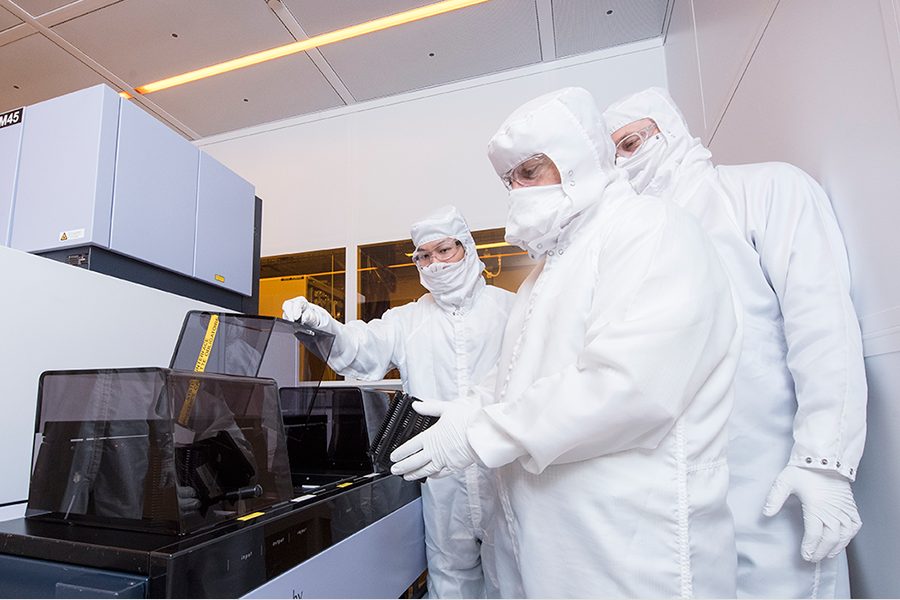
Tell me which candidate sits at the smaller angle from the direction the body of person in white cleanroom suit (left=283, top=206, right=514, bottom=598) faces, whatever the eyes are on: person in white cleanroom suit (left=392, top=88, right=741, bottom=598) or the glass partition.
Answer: the person in white cleanroom suit

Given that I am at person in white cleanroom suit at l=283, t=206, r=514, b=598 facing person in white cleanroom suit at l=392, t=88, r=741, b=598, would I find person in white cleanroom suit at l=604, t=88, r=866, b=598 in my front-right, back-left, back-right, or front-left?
front-left

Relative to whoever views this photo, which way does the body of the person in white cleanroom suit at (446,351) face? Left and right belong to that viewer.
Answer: facing the viewer

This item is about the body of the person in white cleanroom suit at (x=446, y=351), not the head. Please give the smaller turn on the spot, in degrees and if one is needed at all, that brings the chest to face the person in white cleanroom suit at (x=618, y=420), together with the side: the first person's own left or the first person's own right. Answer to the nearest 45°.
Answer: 0° — they already face them

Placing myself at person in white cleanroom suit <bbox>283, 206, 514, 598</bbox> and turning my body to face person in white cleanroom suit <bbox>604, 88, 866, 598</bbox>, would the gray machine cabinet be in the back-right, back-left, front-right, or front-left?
back-right

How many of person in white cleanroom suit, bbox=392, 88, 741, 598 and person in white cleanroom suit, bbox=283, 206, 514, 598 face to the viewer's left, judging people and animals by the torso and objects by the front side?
1

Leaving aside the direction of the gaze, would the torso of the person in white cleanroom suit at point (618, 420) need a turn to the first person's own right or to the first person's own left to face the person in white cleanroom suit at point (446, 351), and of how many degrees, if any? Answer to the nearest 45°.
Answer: approximately 45° to the first person's own right

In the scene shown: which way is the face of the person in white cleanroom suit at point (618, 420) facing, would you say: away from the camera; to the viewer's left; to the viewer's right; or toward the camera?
to the viewer's left

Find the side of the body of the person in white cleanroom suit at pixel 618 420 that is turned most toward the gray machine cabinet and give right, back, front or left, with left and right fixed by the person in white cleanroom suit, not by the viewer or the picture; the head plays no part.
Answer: front

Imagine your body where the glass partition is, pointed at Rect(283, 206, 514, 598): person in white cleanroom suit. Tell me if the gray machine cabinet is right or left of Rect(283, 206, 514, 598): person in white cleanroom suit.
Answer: right

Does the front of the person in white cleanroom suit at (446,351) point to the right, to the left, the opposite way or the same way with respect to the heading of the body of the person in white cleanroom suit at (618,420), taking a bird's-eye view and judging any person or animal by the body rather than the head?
to the left

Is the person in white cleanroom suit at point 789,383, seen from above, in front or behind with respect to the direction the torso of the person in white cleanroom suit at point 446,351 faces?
in front

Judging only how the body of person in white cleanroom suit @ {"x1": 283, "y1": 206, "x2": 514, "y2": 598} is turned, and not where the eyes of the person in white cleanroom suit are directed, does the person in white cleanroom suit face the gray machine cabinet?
no

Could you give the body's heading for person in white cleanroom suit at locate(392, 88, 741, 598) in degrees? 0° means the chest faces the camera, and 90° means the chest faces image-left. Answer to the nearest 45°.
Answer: approximately 90°
